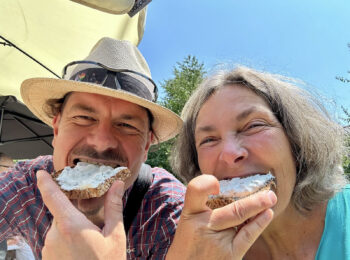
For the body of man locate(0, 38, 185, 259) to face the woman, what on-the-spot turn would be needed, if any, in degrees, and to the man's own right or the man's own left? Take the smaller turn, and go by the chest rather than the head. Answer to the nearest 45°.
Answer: approximately 45° to the man's own left

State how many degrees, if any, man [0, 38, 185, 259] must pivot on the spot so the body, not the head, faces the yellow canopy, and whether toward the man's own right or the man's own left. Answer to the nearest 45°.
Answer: approximately 180°

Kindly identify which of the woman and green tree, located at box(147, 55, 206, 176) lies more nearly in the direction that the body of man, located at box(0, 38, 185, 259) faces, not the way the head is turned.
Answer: the woman

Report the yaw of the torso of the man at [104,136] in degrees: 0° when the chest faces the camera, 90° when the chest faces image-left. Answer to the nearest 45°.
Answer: approximately 0°

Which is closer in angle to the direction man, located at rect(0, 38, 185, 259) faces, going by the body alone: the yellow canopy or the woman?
the woman

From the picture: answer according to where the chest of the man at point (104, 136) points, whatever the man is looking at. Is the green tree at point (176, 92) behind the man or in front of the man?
behind
